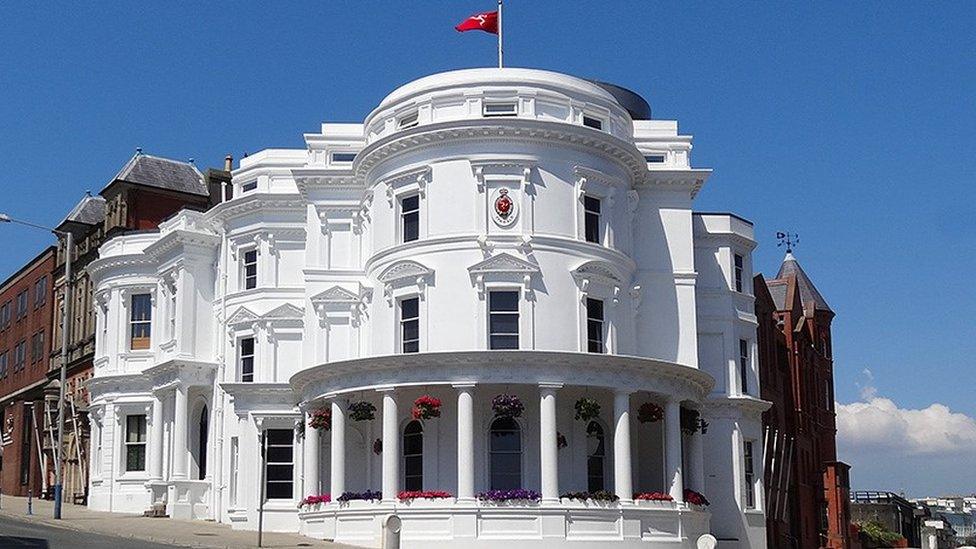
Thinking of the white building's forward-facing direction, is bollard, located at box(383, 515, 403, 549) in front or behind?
in front

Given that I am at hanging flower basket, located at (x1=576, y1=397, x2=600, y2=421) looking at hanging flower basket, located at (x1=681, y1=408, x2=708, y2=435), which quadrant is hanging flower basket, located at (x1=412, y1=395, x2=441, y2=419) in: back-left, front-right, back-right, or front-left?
back-left

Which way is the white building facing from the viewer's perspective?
toward the camera
